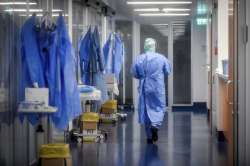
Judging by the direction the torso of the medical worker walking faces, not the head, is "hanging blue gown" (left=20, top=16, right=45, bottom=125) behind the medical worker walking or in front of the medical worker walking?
behind

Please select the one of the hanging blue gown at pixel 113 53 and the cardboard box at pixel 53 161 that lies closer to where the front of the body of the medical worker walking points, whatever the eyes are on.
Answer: the hanging blue gown

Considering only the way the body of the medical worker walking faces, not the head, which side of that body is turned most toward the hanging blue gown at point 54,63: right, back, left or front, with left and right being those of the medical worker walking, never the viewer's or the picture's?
back

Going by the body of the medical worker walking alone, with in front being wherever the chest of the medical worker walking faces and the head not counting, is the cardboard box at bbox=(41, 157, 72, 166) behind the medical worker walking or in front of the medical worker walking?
behind

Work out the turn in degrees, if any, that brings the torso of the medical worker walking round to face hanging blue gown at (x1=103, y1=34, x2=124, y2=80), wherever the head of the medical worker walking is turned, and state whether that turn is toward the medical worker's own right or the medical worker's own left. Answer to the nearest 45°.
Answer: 0° — they already face it

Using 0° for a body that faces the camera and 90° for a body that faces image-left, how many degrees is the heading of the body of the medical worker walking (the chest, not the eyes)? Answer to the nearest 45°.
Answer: approximately 180°

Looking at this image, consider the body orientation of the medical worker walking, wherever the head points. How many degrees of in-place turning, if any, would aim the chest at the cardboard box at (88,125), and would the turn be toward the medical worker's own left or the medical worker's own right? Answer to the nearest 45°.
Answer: approximately 90° to the medical worker's own left

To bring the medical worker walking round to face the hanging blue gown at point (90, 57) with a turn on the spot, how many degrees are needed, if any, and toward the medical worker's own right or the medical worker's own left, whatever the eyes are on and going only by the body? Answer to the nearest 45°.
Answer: approximately 45° to the medical worker's own left
